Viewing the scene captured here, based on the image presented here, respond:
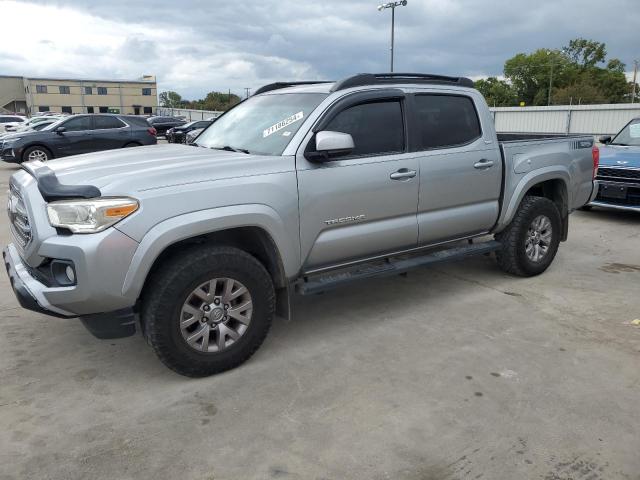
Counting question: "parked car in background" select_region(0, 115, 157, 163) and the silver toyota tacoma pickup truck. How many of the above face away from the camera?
0

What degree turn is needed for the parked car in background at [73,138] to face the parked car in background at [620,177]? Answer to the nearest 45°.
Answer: approximately 135° to its left

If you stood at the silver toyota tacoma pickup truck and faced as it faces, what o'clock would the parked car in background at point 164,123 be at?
The parked car in background is roughly at 4 o'clock from the silver toyota tacoma pickup truck.

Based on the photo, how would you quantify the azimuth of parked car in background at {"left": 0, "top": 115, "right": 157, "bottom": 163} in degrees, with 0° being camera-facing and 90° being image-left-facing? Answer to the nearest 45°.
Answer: approximately 90°

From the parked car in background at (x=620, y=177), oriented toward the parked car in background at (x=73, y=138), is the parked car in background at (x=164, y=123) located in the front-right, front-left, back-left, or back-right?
front-right

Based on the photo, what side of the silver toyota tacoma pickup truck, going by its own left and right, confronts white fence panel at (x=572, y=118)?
back

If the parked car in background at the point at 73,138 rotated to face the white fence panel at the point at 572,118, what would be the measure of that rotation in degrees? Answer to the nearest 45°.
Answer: approximately 180°

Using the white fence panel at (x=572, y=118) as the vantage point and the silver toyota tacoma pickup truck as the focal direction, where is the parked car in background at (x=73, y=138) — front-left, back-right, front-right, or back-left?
front-right

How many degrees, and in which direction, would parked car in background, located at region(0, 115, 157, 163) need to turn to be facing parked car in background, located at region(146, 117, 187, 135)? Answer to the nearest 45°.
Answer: approximately 90° to its right

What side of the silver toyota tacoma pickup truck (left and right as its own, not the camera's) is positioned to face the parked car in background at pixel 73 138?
right

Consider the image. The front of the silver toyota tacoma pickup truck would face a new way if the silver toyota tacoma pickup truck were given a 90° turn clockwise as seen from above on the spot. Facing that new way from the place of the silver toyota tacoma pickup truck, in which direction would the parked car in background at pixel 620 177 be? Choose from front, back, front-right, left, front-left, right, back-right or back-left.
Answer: right
